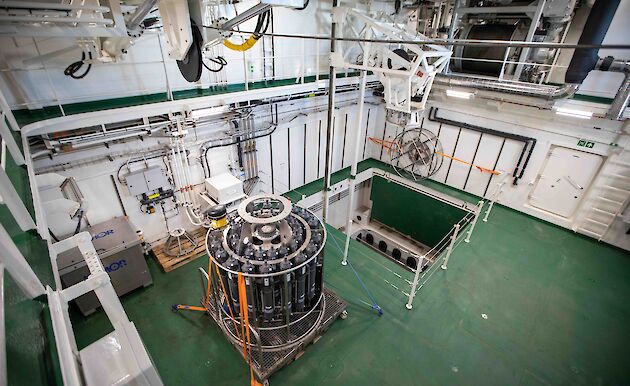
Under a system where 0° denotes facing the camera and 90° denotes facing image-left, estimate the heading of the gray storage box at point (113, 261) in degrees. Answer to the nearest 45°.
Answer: approximately 315°

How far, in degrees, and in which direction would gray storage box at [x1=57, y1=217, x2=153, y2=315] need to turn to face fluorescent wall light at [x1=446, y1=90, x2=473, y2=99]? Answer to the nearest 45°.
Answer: approximately 45° to its left

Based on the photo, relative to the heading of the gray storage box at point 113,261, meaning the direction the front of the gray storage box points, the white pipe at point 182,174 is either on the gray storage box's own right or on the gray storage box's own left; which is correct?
on the gray storage box's own left

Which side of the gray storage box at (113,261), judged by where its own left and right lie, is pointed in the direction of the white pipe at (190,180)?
left

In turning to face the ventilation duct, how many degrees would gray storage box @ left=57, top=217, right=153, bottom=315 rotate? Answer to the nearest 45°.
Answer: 0° — it already faces it

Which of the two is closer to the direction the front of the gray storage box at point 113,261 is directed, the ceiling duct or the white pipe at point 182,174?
the ceiling duct

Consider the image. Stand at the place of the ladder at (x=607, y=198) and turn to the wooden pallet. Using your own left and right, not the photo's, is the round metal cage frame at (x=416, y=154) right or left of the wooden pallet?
right
